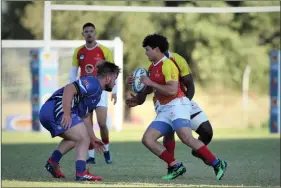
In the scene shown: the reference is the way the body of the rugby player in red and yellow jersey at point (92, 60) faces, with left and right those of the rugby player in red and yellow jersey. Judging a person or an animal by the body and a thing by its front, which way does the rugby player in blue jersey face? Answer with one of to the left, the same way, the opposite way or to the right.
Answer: to the left

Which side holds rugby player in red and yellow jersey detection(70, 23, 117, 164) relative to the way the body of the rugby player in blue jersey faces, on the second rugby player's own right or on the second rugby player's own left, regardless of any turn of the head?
on the second rugby player's own left

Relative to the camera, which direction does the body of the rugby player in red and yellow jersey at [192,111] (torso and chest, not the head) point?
to the viewer's left

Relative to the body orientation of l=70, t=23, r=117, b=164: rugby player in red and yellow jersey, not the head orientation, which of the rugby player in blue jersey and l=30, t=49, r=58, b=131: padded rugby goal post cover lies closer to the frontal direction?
the rugby player in blue jersey

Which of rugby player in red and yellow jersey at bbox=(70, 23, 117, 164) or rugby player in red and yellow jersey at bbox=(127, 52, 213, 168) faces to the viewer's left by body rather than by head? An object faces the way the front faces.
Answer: rugby player in red and yellow jersey at bbox=(127, 52, 213, 168)

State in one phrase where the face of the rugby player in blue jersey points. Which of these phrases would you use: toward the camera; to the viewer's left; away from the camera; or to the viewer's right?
to the viewer's right

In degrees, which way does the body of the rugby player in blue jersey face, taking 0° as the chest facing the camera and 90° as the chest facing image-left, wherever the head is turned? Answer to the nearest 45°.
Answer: approximately 270°

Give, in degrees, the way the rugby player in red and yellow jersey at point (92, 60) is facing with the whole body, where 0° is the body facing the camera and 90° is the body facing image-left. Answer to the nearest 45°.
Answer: approximately 0°

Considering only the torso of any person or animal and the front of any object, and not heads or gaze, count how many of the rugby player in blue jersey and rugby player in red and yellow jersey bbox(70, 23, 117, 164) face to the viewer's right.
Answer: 1
